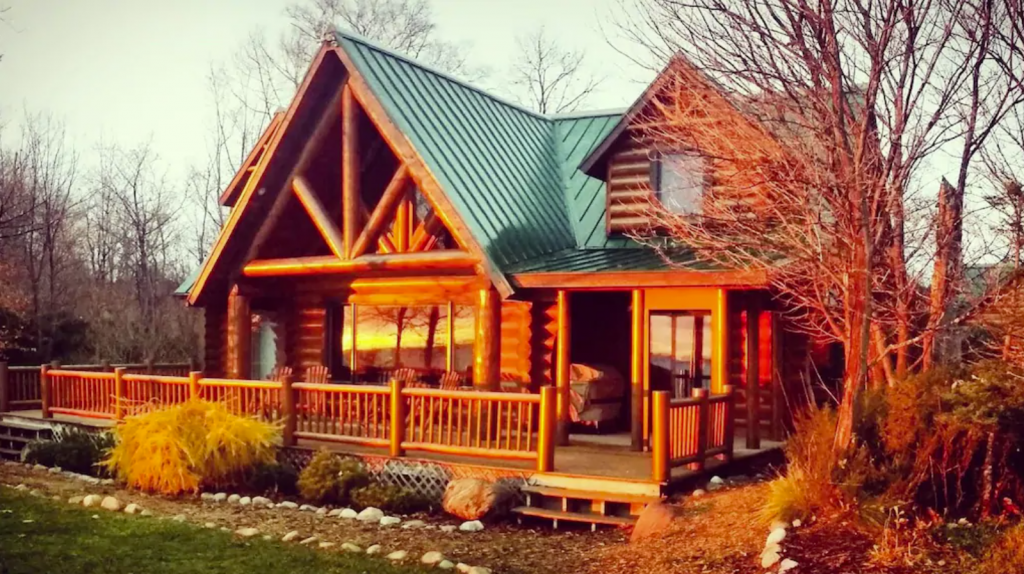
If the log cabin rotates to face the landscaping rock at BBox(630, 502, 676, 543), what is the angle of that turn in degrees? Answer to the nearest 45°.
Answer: approximately 45° to its left

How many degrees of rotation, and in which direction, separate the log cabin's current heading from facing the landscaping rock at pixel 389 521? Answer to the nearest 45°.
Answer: approximately 45° to its left

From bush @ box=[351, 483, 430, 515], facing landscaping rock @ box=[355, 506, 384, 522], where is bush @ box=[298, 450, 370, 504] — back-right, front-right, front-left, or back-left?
back-right

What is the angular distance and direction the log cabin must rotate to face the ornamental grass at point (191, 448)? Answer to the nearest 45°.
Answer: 0° — it already faces it

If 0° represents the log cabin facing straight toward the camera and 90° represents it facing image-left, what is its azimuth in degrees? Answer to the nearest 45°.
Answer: approximately 45°
